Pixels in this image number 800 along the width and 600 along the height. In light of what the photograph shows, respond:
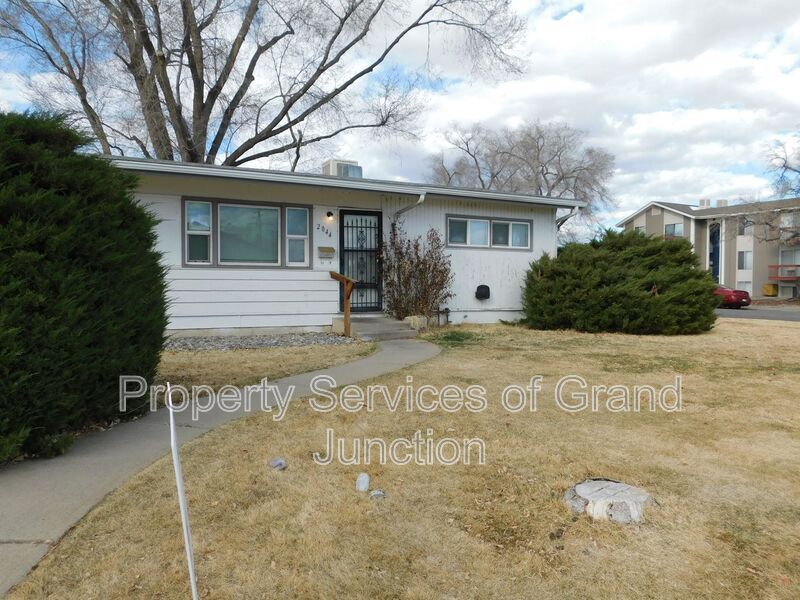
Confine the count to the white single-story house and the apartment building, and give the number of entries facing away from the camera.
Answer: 0

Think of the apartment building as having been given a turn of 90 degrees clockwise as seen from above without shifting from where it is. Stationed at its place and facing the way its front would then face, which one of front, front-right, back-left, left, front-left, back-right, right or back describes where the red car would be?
back-left

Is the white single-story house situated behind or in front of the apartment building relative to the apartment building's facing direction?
in front

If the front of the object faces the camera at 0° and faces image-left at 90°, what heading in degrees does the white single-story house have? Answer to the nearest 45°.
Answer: approximately 315°

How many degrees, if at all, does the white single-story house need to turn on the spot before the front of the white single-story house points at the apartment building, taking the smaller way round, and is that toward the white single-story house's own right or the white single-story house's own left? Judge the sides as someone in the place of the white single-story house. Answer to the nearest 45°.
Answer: approximately 90° to the white single-story house's own left

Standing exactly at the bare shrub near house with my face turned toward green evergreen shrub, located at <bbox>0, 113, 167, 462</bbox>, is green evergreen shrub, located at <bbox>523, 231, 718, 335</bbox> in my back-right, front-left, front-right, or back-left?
back-left

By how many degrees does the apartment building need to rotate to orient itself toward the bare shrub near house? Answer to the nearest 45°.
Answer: approximately 45° to its left

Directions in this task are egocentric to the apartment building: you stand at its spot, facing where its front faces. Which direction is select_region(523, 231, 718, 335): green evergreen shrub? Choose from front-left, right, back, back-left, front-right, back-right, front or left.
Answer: front-left

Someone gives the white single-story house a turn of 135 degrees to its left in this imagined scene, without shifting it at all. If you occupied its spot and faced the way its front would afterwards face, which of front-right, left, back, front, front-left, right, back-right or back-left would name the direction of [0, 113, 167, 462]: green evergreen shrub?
back

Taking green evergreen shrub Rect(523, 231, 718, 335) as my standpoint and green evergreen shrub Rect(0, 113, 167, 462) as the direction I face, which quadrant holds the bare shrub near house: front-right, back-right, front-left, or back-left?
front-right

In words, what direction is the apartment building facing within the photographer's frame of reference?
facing the viewer and to the left of the viewer
